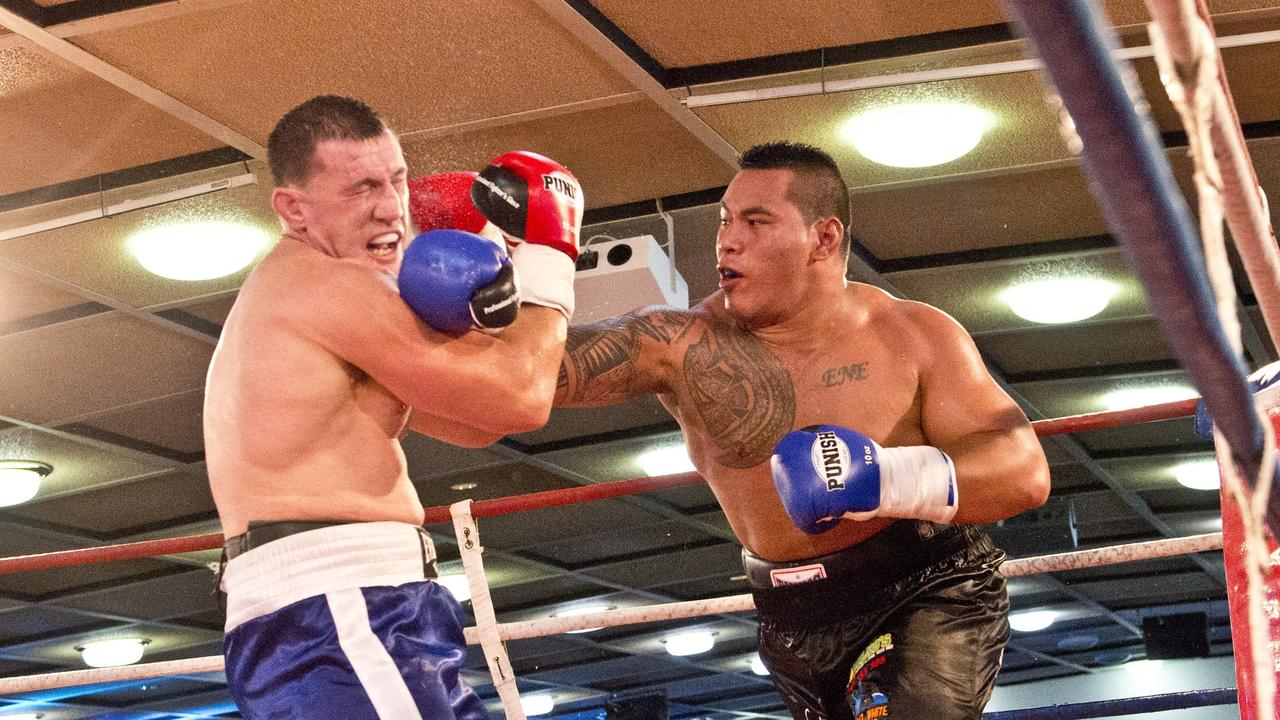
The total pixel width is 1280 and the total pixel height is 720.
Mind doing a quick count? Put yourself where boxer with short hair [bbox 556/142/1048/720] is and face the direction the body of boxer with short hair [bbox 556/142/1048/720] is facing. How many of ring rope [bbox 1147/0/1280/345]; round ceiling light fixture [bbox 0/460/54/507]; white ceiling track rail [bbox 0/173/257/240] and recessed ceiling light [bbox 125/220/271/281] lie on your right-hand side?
3

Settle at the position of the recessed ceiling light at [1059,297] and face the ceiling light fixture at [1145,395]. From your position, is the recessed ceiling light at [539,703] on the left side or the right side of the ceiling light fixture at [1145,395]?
left

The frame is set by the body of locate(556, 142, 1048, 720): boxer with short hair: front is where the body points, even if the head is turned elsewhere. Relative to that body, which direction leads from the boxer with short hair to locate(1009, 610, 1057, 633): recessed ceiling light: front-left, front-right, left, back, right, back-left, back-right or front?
back-right

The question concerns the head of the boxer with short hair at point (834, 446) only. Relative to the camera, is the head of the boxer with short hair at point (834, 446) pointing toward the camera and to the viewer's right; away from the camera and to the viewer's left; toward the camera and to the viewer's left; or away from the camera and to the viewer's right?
toward the camera and to the viewer's left

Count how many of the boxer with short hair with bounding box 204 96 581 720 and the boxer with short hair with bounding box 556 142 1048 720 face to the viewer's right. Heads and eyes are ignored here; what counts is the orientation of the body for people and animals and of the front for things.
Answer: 1

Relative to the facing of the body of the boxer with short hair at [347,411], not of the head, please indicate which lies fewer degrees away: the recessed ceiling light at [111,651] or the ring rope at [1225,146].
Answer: the ring rope

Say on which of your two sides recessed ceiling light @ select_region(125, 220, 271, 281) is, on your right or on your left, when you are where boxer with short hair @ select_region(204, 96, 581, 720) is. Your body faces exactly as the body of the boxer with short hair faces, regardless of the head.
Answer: on your left

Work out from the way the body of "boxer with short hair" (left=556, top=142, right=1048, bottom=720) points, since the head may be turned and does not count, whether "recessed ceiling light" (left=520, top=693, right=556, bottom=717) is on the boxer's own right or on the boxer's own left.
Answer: on the boxer's own right

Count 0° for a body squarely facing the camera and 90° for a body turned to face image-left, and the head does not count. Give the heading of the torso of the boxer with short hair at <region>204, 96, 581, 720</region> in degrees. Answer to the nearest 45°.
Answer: approximately 270°

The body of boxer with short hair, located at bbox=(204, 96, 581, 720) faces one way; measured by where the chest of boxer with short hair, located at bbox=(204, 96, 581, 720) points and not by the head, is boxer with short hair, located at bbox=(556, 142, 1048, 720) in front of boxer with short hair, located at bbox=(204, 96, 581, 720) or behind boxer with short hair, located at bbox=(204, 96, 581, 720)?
in front
